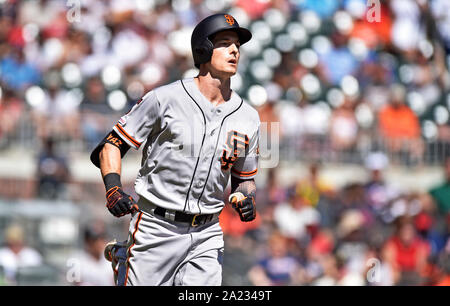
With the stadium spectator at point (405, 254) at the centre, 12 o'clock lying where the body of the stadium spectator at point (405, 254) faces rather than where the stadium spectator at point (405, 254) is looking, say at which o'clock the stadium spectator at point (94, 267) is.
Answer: the stadium spectator at point (94, 267) is roughly at 2 o'clock from the stadium spectator at point (405, 254).

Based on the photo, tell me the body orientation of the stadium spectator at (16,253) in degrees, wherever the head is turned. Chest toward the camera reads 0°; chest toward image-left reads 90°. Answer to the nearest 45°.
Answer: approximately 0°

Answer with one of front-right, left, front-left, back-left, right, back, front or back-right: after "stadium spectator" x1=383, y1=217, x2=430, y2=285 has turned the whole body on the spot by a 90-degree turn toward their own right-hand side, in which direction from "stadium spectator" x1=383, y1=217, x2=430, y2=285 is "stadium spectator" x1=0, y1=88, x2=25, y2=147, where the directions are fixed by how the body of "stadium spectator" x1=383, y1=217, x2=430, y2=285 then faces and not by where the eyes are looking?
front

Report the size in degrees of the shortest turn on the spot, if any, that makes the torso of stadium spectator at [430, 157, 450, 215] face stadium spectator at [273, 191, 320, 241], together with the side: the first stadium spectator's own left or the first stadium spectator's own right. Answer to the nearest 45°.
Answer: approximately 45° to the first stadium spectator's own right

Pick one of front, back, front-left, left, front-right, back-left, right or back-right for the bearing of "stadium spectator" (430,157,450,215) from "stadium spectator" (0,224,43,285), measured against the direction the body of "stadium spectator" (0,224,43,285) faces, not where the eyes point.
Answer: left

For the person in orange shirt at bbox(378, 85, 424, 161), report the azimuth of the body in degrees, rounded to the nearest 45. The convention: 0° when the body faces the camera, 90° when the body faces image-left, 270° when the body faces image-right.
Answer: approximately 0°
